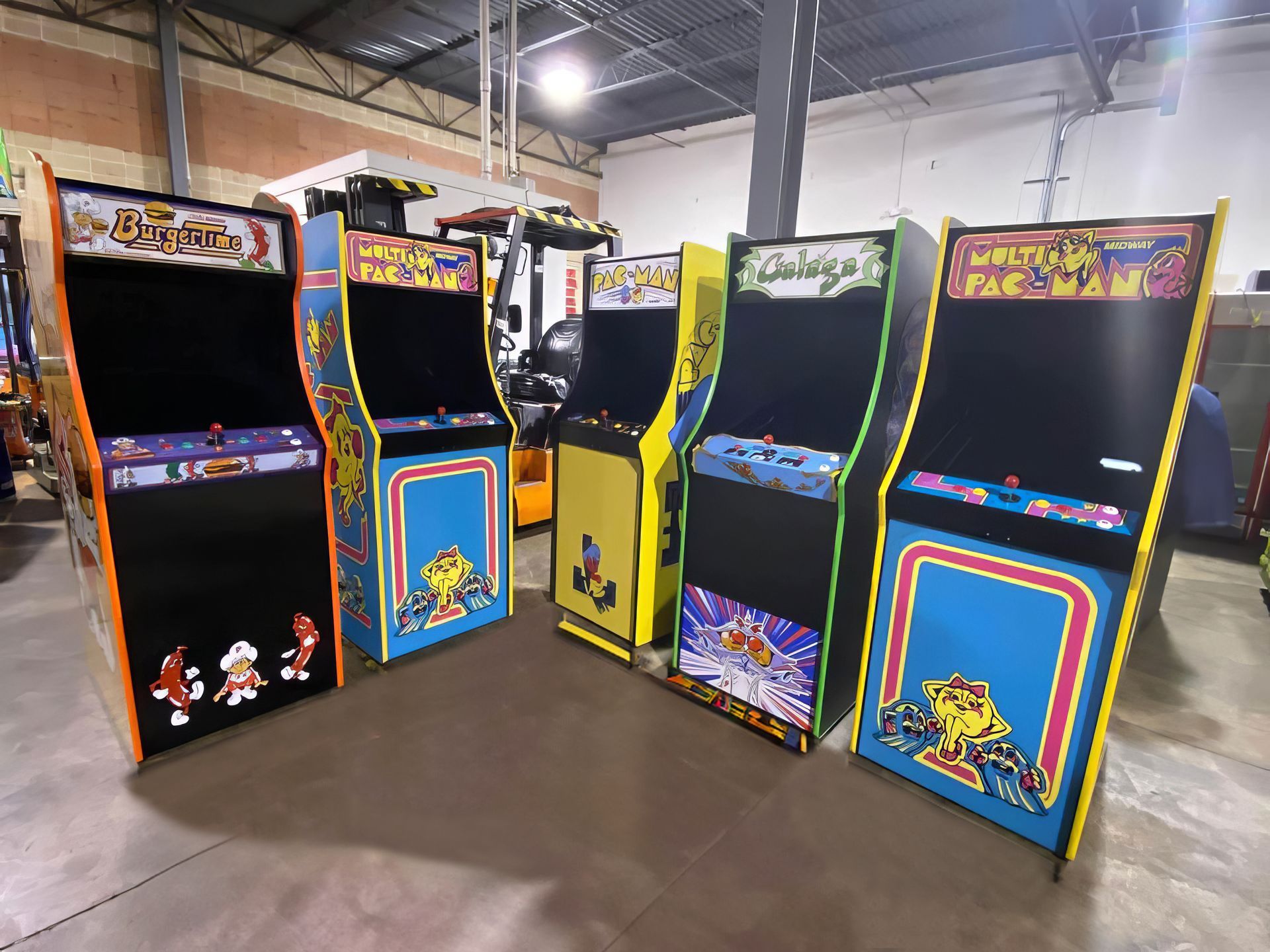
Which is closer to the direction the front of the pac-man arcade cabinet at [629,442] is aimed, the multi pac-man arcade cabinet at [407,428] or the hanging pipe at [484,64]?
the multi pac-man arcade cabinet

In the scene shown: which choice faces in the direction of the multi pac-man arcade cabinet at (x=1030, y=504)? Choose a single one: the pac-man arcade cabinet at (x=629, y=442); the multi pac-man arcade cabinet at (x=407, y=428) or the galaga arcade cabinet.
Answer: the multi pac-man arcade cabinet at (x=407, y=428)

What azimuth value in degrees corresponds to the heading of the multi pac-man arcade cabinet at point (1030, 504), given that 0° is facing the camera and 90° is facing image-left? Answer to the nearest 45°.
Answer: approximately 0°

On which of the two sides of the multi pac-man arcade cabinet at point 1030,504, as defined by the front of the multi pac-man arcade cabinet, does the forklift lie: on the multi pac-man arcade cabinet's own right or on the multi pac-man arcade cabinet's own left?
on the multi pac-man arcade cabinet's own right

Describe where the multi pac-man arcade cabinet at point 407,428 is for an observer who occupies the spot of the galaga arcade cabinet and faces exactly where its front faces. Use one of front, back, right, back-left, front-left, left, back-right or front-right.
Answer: front-right

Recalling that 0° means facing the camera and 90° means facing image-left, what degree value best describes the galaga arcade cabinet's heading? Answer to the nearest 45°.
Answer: approximately 45°

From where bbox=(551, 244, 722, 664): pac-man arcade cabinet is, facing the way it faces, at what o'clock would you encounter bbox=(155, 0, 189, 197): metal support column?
The metal support column is roughly at 3 o'clock from the pac-man arcade cabinet.

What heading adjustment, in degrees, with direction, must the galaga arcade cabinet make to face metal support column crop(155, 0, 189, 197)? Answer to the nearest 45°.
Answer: approximately 90° to its right

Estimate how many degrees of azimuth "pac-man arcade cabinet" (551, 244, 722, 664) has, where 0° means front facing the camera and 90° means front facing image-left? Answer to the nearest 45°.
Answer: approximately 45°

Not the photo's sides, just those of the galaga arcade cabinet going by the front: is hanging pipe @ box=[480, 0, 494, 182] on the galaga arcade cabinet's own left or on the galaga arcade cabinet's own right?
on the galaga arcade cabinet's own right

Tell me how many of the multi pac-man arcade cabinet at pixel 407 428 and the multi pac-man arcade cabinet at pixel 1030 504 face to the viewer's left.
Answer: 0
